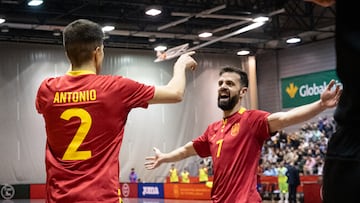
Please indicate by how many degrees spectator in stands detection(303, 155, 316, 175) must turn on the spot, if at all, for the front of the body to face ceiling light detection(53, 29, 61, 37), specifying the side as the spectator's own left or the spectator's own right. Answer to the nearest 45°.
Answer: approximately 45° to the spectator's own right

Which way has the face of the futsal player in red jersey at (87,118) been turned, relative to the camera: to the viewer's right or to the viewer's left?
to the viewer's right

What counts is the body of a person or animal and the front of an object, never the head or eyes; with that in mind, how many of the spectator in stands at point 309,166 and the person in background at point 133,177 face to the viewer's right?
0

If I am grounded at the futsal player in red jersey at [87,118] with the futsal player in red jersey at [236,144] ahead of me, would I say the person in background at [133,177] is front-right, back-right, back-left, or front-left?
front-left

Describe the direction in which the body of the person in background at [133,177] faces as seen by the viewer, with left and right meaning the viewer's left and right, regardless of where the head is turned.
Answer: facing the viewer

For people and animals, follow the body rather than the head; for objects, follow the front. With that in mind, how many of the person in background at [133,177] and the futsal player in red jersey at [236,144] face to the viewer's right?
0

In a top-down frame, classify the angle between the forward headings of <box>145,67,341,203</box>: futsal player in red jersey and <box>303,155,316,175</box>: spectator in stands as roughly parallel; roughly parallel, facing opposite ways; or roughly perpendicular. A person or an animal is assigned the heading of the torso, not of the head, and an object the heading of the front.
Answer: roughly parallel

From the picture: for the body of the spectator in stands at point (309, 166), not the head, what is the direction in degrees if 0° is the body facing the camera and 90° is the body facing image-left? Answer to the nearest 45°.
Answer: approximately 45°

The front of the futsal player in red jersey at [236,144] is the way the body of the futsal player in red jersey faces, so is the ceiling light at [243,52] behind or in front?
behind

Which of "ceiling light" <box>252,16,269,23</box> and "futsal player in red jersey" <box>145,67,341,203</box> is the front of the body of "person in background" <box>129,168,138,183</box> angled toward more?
the futsal player in red jersey

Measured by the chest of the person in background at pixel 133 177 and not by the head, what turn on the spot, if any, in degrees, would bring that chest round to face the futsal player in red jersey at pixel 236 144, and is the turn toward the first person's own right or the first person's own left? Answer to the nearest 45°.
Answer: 0° — they already face them

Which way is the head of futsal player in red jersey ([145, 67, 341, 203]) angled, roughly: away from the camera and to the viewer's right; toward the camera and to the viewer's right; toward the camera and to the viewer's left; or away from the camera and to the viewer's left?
toward the camera and to the viewer's left
